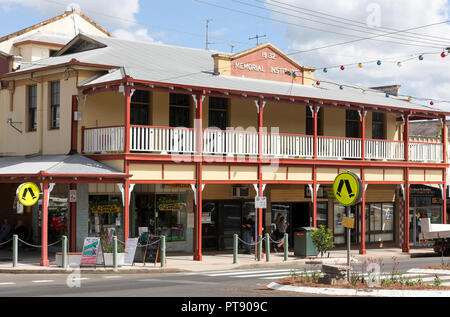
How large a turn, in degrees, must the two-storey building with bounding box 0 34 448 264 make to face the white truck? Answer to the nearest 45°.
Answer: approximately 45° to its left

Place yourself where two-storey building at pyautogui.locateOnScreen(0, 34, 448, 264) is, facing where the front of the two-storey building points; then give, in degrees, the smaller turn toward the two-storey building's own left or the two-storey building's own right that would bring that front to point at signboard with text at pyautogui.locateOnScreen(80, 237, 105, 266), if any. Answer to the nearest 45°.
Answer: approximately 90° to the two-storey building's own right

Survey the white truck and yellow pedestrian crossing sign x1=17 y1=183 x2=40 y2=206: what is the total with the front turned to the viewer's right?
1

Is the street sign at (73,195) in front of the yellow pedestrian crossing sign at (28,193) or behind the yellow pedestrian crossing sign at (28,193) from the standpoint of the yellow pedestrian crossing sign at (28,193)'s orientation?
behind

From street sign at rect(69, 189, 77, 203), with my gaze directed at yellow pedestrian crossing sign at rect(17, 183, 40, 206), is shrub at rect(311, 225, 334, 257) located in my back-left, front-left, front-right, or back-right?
back-left

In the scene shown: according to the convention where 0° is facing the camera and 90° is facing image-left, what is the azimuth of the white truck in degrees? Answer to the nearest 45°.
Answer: approximately 270°

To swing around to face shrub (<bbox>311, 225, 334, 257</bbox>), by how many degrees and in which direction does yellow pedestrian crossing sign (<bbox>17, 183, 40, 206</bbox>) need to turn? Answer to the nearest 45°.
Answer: approximately 90° to its left

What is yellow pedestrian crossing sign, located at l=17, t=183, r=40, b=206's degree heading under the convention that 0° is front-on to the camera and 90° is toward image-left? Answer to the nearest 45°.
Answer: approximately 0°

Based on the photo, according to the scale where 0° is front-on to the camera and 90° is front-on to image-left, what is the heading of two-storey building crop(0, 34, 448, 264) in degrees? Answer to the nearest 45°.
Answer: approximately 315°

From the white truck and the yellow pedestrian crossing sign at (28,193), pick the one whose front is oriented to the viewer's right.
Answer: the white truck

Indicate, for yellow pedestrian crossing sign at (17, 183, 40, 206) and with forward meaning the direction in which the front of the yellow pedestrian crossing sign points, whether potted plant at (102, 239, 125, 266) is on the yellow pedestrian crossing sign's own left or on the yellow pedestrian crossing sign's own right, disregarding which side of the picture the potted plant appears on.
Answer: on the yellow pedestrian crossing sign's own left

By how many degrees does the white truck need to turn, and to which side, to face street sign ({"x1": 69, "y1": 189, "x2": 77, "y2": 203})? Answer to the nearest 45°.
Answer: approximately 135° to its right

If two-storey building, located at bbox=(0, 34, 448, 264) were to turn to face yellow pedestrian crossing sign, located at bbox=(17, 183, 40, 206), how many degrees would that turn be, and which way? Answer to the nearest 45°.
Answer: approximately 90° to its right
